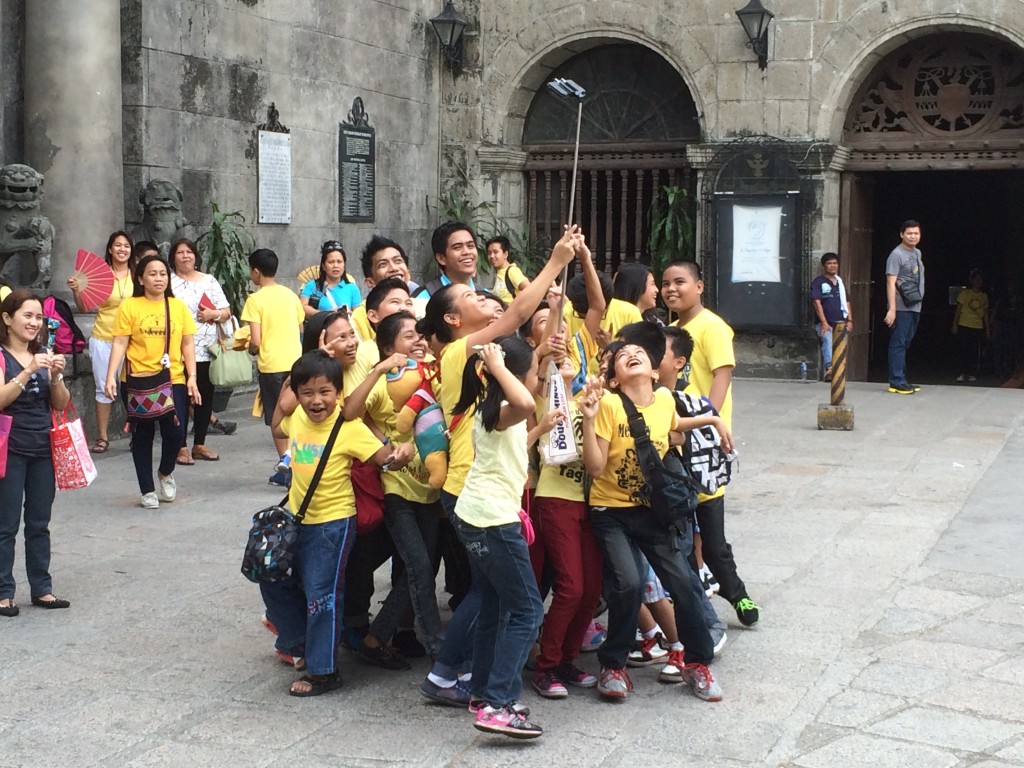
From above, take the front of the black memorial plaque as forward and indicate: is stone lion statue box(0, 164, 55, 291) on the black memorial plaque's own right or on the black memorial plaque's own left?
on the black memorial plaque's own right

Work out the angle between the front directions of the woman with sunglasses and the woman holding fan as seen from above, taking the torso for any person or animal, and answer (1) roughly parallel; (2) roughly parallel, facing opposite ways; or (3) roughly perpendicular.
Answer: roughly parallel

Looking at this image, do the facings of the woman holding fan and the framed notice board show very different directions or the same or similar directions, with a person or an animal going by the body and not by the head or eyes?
same or similar directions

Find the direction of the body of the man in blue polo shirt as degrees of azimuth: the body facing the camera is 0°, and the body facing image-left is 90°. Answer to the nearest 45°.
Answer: approximately 315°

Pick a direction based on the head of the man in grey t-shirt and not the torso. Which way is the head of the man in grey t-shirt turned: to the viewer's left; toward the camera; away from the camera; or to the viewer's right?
toward the camera

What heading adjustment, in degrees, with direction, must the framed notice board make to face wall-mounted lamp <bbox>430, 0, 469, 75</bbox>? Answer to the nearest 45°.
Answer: approximately 90° to its right

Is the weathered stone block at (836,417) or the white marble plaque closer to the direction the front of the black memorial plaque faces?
the weathered stone block

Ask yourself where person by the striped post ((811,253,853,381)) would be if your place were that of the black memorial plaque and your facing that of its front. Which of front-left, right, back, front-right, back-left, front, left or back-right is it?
front-left

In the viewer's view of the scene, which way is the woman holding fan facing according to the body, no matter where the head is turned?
toward the camera

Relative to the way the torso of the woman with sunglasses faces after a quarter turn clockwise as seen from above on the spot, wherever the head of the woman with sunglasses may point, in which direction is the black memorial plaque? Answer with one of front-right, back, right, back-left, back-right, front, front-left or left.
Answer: right

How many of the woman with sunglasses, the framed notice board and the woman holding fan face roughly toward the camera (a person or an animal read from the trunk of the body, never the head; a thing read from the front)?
3

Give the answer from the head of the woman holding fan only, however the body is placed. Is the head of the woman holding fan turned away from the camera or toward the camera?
toward the camera

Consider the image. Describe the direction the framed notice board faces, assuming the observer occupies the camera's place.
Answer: facing the viewer

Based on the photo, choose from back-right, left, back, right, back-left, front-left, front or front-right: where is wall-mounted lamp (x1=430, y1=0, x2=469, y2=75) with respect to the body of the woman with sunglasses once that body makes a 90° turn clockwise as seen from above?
right

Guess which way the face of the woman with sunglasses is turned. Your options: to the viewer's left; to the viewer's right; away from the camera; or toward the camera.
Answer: toward the camera

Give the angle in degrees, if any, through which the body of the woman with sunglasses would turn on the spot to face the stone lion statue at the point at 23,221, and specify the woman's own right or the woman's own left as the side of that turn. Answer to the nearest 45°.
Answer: approximately 135° to the woman's own right
